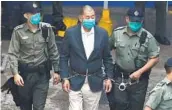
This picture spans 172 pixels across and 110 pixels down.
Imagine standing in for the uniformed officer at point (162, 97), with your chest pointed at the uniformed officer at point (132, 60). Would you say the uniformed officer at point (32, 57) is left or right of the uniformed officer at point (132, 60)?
left

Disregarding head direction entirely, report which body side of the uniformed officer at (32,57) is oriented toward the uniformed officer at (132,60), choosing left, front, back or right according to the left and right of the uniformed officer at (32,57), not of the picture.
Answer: left

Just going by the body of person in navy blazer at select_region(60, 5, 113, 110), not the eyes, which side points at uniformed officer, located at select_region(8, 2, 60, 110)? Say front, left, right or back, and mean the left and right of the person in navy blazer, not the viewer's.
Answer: right

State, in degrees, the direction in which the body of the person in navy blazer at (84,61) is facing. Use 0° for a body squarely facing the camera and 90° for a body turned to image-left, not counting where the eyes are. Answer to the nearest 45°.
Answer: approximately 0°

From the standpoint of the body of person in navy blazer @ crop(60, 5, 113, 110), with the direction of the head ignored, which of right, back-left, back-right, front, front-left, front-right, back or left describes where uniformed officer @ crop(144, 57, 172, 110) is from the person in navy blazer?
front-left

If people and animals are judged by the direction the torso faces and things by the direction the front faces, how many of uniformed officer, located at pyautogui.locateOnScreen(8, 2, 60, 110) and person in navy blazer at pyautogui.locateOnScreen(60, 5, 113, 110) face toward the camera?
2
